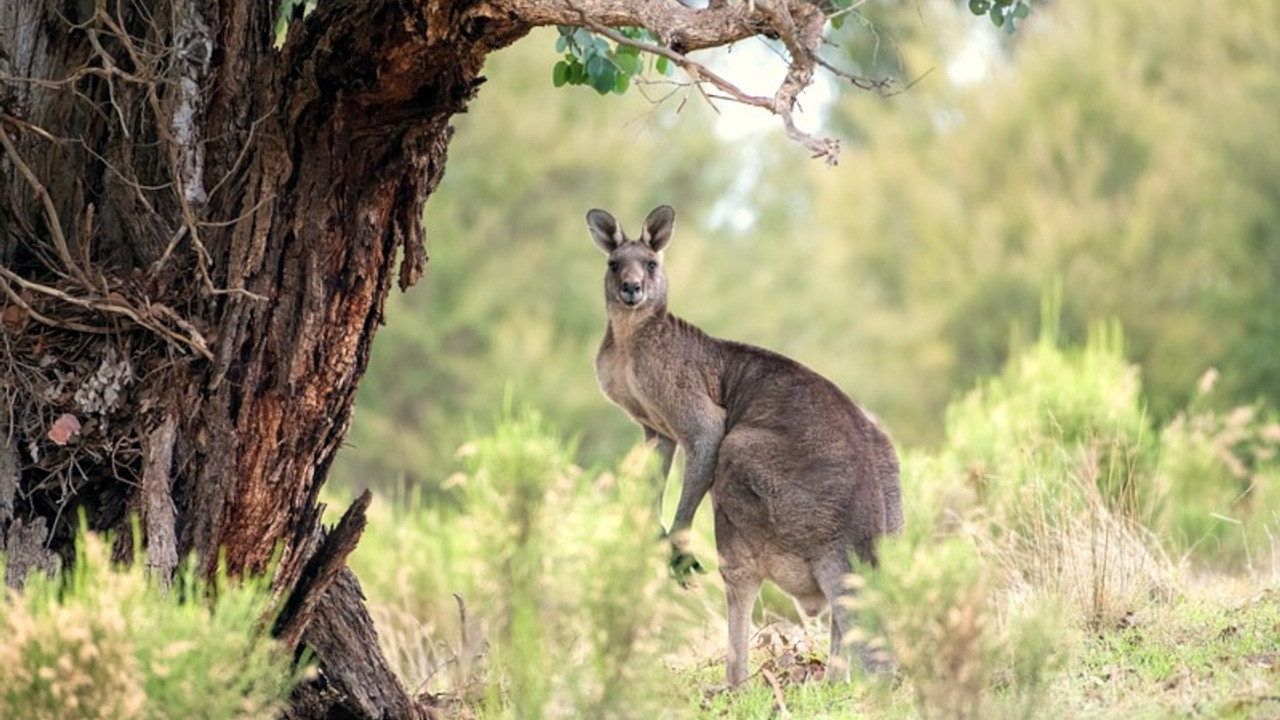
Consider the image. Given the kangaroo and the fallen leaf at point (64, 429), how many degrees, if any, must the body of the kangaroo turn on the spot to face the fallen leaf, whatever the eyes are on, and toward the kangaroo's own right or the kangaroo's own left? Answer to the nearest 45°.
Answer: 0° — it already faces it

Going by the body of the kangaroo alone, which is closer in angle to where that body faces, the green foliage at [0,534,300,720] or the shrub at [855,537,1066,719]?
the green foliage

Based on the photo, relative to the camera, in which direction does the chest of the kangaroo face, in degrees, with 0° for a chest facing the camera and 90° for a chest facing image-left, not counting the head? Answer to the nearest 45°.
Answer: approximately 45°

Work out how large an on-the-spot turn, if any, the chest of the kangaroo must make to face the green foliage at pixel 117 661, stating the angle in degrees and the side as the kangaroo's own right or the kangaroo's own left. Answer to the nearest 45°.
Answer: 0° — it already faces it

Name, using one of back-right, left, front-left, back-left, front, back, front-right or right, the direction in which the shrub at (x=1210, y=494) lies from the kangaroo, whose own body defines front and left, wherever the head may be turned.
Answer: back

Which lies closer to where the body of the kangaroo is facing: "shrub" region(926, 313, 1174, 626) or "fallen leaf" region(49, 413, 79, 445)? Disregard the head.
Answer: the fallen leaf

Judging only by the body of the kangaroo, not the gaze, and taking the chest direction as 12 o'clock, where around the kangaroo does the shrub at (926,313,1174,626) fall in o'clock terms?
The shrub is roughly at 6 o'clock from the kangaroo.

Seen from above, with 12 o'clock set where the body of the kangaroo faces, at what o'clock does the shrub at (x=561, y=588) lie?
The shrub is roughly at 11 o'clock from the kangaroo.

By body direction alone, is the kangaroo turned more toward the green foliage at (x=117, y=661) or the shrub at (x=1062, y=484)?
the green foliage

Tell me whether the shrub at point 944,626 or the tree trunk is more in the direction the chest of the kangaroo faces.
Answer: the tree trunk
